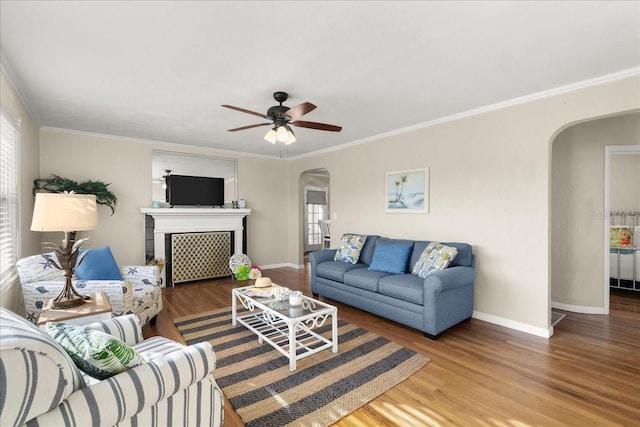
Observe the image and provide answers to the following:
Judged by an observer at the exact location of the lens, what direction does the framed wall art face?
facing the viewer and to the left of the viewer

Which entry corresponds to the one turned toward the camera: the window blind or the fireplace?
the fireplace

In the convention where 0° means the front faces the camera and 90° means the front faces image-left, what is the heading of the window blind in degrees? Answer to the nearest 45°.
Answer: approximately 270°

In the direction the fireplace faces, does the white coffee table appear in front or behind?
in front

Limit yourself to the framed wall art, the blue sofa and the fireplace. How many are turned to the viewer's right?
0

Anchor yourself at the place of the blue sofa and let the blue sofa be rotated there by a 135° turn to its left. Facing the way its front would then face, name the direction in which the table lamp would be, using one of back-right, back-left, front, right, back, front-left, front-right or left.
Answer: back-right

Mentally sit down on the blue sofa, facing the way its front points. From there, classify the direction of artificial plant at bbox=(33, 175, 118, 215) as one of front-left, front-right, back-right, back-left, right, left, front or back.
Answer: front-right

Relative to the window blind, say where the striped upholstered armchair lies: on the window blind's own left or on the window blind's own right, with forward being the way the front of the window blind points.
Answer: on the window blind's own right

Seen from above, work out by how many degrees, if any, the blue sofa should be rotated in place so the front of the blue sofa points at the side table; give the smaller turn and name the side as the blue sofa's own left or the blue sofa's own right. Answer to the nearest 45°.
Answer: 0° — it already faces it

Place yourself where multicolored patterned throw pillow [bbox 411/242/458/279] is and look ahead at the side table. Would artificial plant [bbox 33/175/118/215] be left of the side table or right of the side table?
right

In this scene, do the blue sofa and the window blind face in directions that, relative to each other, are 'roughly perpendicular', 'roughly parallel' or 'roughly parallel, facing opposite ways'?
roughly parallel, facing opposite ways

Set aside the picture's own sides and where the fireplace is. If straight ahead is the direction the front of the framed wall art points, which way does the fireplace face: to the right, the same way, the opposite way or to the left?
to the left

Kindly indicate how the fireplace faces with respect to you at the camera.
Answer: facing the viewer

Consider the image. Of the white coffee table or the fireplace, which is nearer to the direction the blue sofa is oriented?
the white coffee table

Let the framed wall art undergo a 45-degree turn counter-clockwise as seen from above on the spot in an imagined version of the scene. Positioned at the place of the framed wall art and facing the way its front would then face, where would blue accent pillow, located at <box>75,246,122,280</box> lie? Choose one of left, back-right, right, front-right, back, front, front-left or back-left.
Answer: front-right

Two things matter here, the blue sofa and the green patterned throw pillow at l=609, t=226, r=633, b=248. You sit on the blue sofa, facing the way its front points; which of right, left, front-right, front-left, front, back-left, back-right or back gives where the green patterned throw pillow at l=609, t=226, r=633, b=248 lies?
back

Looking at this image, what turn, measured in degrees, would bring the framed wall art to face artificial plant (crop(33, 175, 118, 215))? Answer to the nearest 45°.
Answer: approximately 45° to its right

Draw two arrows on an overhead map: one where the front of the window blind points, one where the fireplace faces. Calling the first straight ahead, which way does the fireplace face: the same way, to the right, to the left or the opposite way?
to the right

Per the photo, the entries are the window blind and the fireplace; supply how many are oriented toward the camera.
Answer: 1
